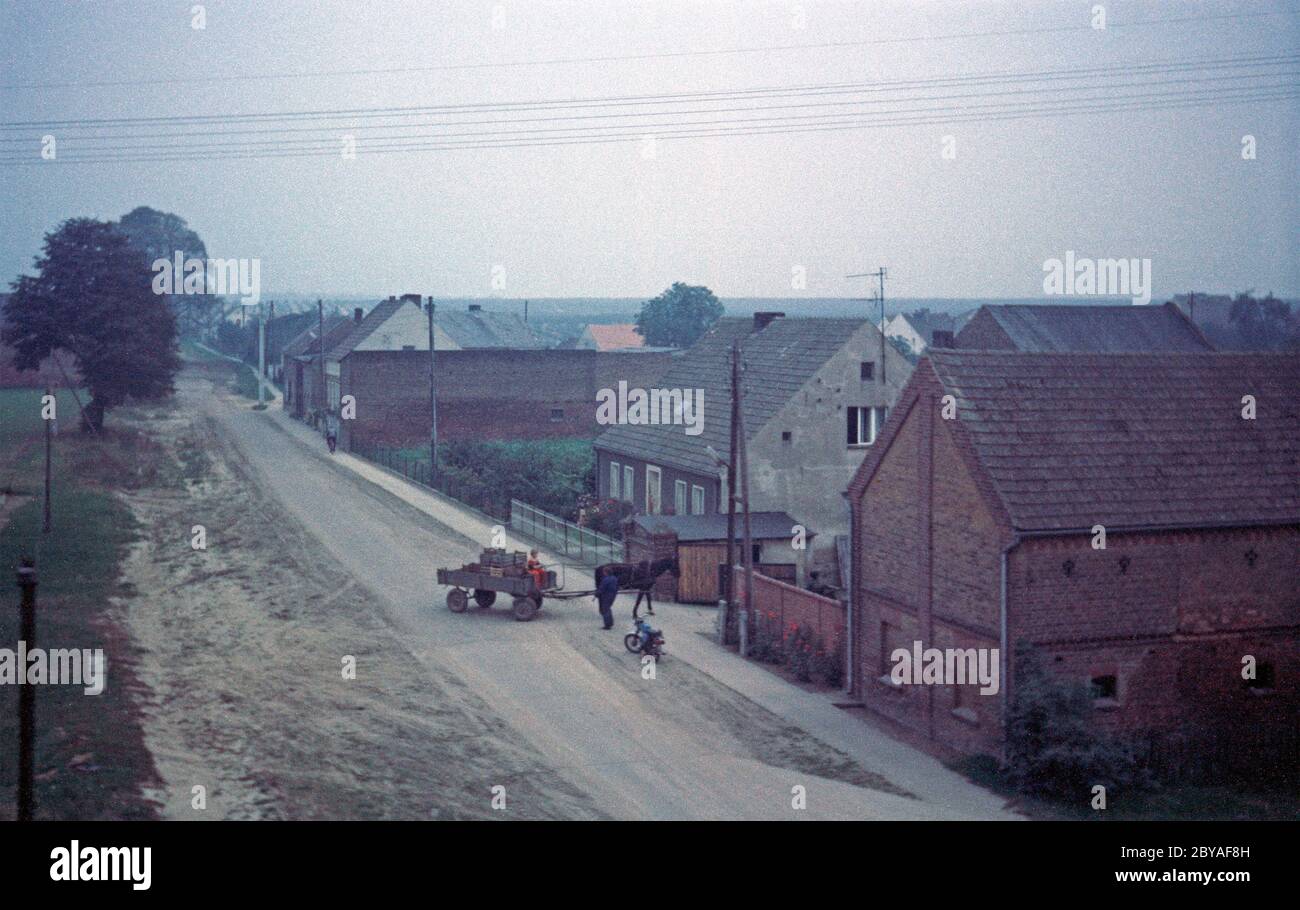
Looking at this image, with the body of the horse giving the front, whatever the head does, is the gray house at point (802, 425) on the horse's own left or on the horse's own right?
on the horse's own left

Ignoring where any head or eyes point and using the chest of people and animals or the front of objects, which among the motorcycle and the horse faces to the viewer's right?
the horse

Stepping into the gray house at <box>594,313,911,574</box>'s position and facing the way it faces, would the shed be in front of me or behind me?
in front

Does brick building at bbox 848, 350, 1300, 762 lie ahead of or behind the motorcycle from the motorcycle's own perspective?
behind

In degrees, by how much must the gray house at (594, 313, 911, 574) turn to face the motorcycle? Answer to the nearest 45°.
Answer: approximately 45° to its left

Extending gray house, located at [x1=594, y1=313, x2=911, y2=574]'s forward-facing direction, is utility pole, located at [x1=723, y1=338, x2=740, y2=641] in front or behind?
in front

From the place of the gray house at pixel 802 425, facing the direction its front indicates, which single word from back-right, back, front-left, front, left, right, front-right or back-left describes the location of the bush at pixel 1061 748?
front-left

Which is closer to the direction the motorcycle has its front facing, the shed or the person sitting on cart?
the person sitting on cart

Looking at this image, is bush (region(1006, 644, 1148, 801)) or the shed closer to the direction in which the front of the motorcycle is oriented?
the shed

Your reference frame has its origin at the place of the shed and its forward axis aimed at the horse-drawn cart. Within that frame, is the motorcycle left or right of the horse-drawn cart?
left

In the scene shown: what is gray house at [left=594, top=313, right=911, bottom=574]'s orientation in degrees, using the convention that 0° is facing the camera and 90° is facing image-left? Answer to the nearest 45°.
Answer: approximately 45°

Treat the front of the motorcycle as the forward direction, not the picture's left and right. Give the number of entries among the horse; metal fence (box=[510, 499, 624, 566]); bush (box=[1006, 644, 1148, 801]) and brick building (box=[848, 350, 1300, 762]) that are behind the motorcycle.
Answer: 2

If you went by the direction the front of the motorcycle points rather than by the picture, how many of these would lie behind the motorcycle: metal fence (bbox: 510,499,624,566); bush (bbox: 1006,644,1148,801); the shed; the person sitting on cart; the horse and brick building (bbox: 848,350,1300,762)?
2

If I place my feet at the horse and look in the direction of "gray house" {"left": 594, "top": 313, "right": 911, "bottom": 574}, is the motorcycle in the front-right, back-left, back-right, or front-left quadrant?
back-right

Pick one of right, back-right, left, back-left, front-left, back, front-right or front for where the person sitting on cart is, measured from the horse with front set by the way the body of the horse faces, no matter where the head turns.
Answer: back

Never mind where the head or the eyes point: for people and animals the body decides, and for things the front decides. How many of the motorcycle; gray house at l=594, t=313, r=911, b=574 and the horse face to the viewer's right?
1

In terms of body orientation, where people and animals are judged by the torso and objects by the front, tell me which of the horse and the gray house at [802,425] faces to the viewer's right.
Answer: the horse

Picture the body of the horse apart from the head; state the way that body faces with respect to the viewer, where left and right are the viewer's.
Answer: facing to the right of the viewer

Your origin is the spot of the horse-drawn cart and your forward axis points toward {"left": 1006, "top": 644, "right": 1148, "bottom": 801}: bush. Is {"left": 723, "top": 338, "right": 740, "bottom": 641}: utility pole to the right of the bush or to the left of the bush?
left
